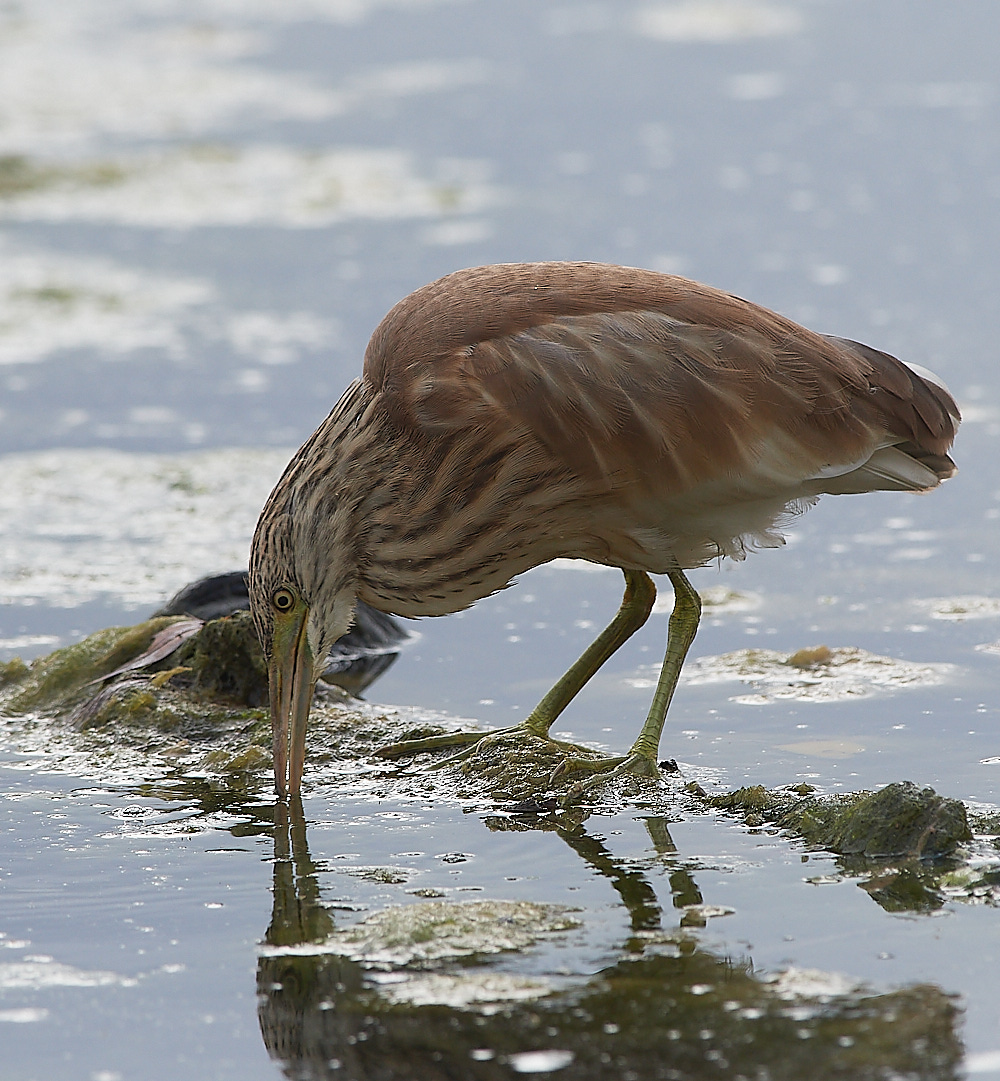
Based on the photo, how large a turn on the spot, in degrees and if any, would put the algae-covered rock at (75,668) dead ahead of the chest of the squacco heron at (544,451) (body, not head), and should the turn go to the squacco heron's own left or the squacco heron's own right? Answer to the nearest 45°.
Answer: approximately 45° to the squacco heron's own right

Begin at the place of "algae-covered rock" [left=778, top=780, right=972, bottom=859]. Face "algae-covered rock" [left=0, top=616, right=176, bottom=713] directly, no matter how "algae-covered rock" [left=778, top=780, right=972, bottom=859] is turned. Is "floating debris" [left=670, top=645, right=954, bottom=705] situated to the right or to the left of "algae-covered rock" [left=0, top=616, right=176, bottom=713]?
right

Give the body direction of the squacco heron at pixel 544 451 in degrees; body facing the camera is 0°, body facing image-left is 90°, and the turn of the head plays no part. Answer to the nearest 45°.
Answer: approximately 90°
